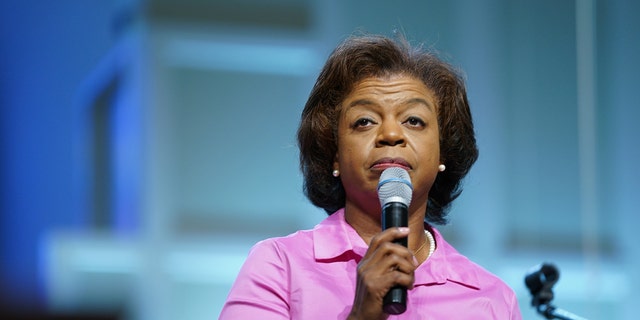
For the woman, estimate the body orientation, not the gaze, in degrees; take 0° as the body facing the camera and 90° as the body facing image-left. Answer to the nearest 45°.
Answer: approximately 0°
